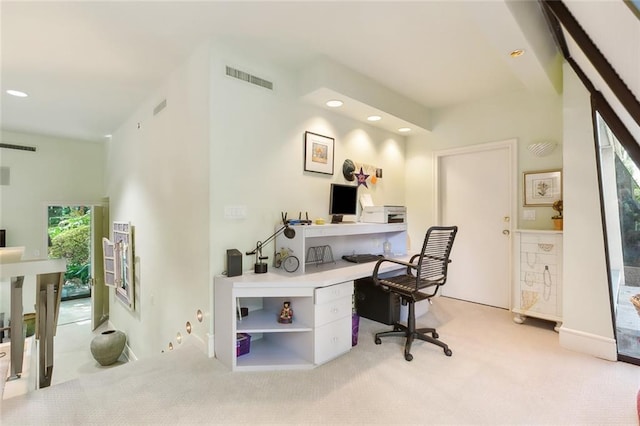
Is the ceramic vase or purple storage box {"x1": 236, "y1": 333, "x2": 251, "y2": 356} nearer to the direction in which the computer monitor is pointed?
the purple storage box

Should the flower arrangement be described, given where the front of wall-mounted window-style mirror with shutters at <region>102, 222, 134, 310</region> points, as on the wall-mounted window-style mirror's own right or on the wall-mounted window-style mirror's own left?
on the wall-mounted window-style mirror's own left

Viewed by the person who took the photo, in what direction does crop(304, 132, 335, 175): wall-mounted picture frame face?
facing the viewer and to the right of the viewer

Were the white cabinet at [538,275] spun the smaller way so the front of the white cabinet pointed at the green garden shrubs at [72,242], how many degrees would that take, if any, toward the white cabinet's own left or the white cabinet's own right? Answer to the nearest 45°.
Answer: approximately 45° to the white cabinet's own right

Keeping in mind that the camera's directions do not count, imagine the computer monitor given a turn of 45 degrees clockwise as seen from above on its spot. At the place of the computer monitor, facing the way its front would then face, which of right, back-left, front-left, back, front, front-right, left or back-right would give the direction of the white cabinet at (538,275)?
left

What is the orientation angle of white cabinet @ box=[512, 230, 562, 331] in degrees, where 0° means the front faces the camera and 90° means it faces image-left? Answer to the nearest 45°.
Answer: approximately 45°
